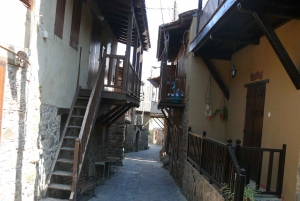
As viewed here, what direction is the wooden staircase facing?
toward the camera

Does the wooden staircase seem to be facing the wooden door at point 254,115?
no

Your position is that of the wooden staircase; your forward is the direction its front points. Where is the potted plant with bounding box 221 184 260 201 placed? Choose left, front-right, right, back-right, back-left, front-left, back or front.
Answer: front-left

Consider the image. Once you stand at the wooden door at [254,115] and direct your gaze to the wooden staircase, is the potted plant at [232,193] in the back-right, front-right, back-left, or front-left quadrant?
front-left

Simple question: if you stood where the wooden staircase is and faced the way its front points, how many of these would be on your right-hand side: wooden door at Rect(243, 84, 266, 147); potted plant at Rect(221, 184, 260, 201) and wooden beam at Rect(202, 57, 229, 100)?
0

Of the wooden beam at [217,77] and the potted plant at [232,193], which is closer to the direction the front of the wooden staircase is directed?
the potted plant
